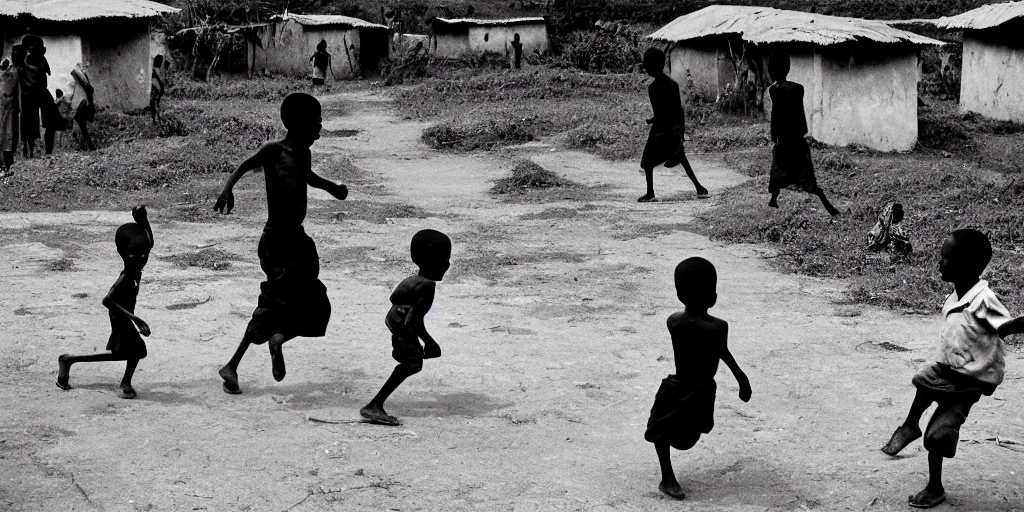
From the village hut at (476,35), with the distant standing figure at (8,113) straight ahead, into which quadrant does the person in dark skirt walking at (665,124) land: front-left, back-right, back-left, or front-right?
front-left

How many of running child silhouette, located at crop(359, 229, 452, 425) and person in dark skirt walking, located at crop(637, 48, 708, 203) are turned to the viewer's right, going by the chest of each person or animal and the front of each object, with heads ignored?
1

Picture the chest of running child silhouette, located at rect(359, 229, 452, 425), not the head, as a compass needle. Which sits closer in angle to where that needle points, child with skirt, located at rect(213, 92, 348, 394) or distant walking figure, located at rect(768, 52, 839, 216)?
the distant walking figure

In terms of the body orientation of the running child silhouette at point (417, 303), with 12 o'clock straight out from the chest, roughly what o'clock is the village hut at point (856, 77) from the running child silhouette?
The village hut is roughly at 10 o'clock from the running child silhouette.

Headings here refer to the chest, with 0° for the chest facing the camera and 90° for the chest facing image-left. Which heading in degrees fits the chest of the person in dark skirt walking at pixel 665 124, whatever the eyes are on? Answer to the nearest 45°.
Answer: approximately 90°

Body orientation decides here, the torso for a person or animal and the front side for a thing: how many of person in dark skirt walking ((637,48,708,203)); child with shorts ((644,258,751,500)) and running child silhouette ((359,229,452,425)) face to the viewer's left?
1

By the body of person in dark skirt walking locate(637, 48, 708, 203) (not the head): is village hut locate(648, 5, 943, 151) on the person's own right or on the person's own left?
on the person's own right

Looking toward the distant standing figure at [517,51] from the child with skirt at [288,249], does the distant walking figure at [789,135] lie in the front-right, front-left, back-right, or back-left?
front-right

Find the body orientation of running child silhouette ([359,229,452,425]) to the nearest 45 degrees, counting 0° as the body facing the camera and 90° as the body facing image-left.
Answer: approximately 270°

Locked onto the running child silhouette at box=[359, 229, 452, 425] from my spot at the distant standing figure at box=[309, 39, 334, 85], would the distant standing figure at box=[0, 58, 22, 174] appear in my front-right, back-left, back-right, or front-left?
front-right

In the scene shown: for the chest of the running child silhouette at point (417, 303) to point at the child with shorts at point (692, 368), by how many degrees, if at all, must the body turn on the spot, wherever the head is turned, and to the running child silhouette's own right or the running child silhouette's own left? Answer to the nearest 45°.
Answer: approximately 45° to the running child silhouette's own right
